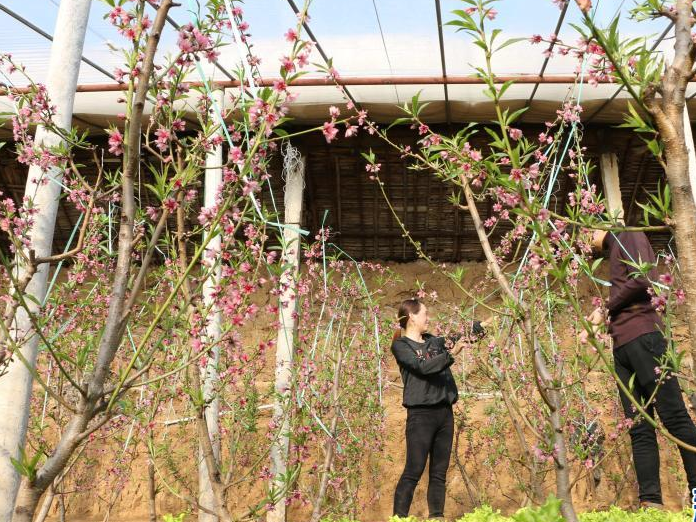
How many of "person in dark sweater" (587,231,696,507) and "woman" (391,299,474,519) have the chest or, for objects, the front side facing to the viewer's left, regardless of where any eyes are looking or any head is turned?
1

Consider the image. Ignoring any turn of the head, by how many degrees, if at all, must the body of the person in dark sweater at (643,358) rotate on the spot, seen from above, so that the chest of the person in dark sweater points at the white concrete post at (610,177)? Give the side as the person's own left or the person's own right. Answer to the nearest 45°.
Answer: approximately 90° to the person's own right

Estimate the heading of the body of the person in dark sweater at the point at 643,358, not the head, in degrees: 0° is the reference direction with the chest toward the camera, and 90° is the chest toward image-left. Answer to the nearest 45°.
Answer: approximately 90°

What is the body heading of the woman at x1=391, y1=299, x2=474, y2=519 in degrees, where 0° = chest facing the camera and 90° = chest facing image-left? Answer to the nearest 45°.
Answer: approximately 315°

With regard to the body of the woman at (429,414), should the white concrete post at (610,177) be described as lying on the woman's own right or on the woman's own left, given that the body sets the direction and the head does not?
on the woman's own left

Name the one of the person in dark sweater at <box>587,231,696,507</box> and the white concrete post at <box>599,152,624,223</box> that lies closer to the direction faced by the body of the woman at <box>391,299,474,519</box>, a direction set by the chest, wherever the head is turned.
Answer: the person in dark sweater

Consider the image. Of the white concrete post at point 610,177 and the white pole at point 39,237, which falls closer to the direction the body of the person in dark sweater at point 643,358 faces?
the white pole

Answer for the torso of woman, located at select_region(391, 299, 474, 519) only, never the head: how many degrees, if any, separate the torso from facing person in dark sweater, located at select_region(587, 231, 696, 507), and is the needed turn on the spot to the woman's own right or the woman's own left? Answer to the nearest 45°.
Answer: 0° — they already face them
